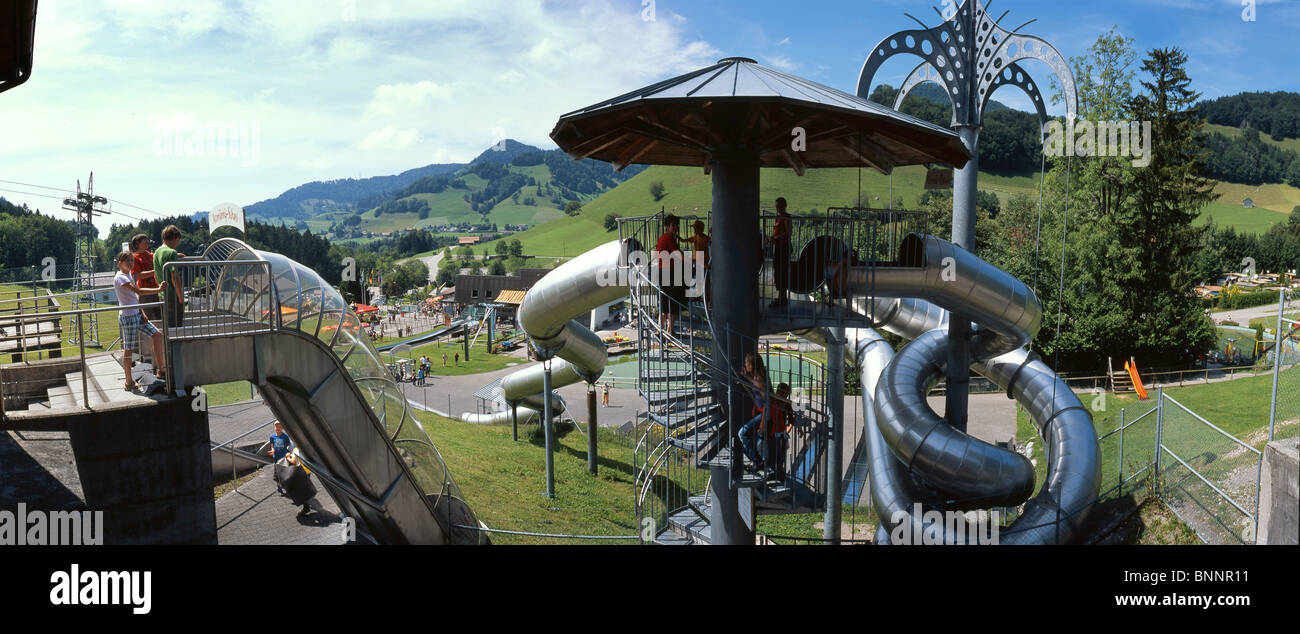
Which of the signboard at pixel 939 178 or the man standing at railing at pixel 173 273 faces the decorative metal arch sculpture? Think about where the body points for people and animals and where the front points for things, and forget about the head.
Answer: the man standing at railing

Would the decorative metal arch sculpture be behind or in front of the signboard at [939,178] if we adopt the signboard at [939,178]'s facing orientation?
behind

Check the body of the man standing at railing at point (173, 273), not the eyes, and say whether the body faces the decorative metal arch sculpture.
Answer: yes

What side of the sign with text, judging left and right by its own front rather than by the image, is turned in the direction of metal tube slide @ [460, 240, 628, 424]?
left

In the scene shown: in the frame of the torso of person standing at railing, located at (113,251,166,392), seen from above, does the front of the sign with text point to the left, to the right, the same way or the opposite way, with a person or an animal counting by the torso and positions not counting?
to the right

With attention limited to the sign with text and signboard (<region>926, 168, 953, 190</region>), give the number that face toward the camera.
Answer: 2

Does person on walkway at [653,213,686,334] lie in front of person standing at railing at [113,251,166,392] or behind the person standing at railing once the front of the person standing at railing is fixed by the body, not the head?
in front

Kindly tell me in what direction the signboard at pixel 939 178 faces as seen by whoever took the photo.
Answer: facing the viewer

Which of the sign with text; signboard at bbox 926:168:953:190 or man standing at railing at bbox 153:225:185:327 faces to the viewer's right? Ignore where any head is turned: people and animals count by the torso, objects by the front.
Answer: the man standing at railing

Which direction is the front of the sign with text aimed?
toward the camera

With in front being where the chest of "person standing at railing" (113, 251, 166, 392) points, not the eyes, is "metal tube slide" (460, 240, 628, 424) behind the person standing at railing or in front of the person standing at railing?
in front

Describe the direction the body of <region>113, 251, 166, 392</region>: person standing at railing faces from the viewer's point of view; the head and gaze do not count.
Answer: to the viewer's right

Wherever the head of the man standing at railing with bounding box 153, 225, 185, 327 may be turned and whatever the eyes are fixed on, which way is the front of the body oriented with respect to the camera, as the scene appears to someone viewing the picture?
to the viewer's right

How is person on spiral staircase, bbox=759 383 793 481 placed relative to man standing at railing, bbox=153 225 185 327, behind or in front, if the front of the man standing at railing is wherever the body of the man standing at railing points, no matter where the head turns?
in front

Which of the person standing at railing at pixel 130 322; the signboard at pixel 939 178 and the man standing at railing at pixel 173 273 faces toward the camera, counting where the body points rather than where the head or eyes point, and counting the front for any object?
the signboard
